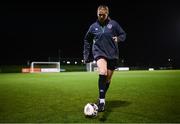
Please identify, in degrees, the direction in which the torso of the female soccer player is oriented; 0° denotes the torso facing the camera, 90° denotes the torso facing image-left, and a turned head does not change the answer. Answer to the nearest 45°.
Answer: approximately 0°
